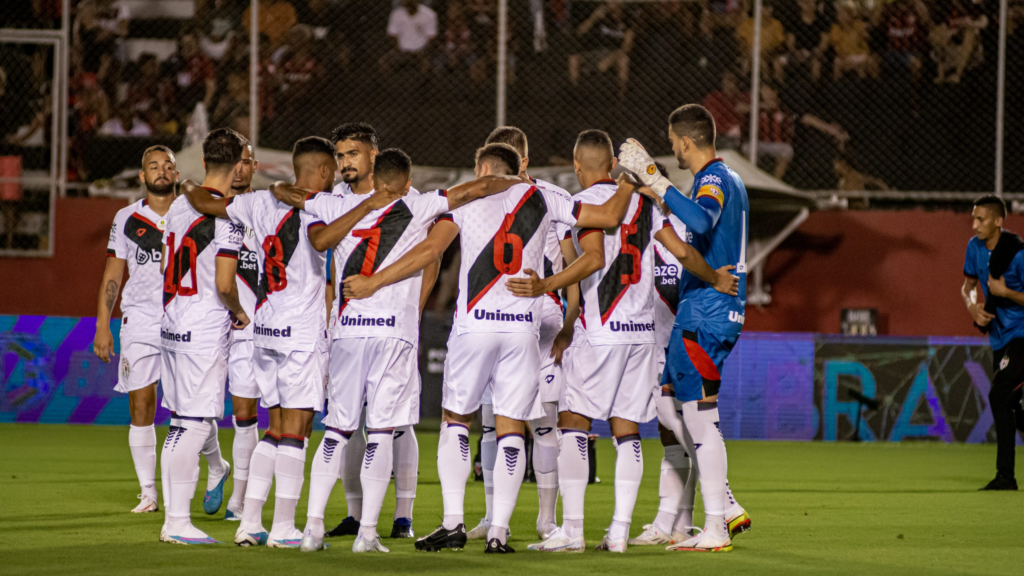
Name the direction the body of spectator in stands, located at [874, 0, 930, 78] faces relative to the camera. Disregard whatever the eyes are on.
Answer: toward the camera

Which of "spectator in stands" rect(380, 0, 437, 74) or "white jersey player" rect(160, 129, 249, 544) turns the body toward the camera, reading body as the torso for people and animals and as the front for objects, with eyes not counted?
the spectator in stands

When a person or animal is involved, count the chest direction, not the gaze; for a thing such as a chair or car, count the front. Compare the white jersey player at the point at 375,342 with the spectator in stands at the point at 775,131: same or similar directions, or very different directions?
very different directions

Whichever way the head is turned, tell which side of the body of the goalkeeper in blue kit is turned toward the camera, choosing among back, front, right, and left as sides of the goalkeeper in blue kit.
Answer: left

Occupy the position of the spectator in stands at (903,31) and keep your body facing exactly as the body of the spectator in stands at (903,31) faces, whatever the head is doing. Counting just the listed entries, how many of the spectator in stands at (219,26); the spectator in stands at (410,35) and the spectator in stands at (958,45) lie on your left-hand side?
1

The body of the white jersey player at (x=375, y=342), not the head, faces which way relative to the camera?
away from the camera

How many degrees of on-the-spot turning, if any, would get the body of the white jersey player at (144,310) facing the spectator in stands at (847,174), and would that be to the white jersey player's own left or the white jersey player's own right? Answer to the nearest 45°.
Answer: approximately 135° to the white jersey player's own left

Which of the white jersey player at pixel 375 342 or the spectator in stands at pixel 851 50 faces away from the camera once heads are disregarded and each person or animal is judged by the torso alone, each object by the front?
the white jersey player

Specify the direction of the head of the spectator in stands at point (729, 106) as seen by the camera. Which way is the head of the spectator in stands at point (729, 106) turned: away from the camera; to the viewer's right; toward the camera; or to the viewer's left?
toward the camera

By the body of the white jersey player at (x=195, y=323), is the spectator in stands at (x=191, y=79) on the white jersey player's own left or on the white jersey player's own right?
on the white jersey player's own left

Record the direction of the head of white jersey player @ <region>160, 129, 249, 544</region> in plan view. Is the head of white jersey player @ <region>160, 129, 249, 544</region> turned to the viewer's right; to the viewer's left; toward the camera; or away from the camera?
away from the camera

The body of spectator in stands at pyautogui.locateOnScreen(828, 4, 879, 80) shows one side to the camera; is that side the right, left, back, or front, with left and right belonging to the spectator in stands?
front

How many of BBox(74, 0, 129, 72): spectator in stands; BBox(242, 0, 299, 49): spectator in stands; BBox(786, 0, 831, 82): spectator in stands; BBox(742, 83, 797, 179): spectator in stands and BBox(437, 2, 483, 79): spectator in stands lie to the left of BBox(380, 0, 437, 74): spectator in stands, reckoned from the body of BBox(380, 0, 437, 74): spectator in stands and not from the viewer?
3

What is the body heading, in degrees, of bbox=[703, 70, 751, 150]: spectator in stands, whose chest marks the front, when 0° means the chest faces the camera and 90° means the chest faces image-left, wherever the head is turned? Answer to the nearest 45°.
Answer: approximately 0°

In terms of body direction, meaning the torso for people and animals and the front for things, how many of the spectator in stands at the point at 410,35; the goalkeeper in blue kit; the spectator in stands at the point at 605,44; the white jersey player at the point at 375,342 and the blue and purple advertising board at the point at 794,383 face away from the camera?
1

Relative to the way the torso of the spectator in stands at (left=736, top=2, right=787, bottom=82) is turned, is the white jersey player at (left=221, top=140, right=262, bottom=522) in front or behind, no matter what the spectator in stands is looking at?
in front

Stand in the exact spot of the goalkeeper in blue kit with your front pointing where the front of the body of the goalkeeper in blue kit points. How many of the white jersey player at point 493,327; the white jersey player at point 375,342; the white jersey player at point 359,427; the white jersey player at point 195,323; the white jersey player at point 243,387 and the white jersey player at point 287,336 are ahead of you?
6

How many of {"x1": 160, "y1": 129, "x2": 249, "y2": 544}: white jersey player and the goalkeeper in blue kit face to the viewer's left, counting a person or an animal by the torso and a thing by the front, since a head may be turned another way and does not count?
1
